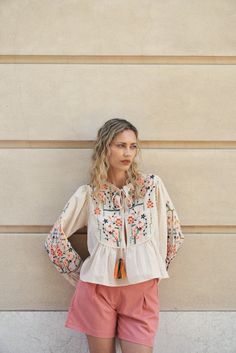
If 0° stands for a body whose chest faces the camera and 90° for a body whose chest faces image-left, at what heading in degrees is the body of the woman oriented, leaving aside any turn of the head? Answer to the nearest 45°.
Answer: approximately 0°
